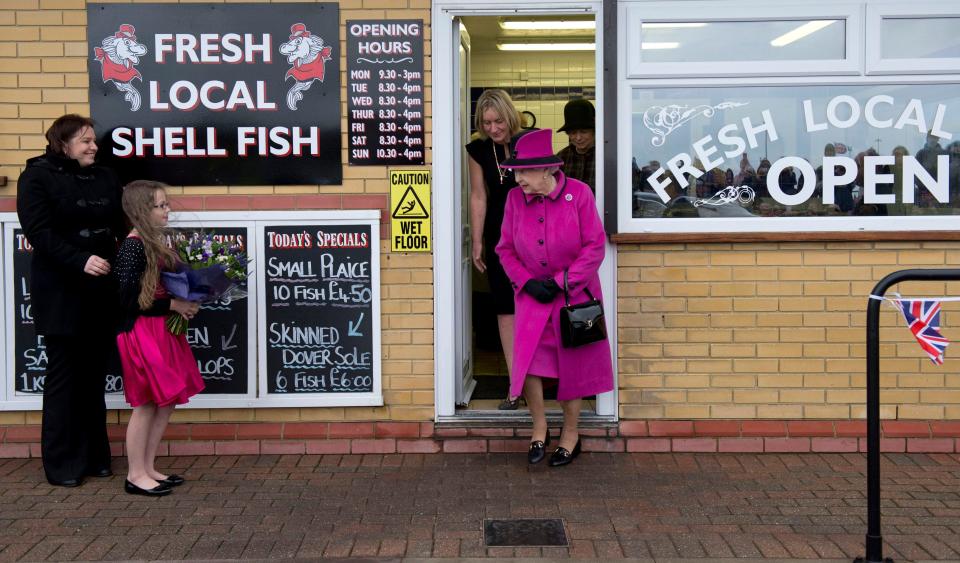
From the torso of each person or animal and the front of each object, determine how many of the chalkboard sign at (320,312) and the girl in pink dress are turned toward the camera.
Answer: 1

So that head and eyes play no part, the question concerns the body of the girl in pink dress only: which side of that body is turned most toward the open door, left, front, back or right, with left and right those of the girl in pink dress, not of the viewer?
front

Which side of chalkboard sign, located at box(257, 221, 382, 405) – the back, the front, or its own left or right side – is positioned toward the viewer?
front

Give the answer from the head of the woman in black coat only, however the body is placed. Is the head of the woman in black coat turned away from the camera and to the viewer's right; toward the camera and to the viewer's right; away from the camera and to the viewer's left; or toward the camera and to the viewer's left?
toward the camera and to the viewer's right

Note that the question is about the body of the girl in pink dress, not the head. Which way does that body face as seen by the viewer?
to the viewer's right

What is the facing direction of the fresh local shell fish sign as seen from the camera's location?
facing the viewer

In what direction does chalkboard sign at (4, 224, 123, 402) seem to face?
toward the camera

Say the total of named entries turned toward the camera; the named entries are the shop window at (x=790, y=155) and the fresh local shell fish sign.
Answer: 2

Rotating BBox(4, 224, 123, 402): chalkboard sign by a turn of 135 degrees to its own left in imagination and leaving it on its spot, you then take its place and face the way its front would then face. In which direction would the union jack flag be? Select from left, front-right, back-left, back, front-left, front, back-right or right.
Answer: right

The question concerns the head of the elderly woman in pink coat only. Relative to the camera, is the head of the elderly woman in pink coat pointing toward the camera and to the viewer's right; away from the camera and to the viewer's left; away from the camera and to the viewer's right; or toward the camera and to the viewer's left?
toward the camera and to the viewer's left

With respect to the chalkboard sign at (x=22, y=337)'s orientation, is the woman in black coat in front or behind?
in front

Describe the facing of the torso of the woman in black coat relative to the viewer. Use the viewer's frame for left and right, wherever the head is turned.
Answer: facing the viewer and to the right of the viewer

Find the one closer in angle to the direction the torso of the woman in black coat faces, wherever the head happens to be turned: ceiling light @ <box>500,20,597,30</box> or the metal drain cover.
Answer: the metal drain cover
